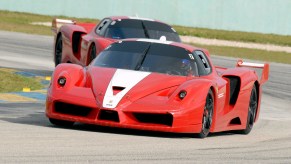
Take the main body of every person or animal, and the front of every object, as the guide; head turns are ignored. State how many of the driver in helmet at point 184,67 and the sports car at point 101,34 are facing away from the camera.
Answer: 0

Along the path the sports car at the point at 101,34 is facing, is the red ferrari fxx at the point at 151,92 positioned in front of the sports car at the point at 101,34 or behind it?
in front

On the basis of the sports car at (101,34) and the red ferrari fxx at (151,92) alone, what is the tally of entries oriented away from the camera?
0

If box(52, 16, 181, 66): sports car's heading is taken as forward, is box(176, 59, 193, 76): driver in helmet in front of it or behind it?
in front

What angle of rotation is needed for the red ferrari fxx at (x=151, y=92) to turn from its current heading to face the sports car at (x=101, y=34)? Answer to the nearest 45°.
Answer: approximately 135° to its right

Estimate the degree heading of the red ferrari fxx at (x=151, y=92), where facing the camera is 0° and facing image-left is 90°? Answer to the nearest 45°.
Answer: approximately 45°
